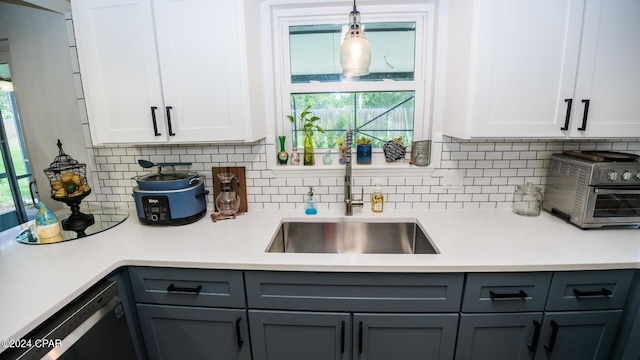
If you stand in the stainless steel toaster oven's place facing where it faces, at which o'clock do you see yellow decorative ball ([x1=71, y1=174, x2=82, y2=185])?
The yellow decorative ball is roughly at 3 o'clock from the stainless steel toaster oven.

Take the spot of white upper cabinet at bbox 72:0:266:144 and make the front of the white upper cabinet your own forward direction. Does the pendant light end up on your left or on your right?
on your left

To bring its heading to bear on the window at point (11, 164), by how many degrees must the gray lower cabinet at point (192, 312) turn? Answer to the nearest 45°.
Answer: approximately 135° to its right

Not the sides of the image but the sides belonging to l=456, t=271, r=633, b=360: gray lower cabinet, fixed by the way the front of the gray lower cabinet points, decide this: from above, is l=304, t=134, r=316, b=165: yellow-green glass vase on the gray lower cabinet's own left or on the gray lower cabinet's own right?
on the gray lower cabinet's own right

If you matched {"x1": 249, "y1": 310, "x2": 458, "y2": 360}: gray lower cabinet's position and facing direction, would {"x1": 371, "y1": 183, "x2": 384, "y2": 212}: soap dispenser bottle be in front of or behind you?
behind

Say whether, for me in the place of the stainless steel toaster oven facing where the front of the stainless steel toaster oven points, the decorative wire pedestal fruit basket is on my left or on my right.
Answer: on my right

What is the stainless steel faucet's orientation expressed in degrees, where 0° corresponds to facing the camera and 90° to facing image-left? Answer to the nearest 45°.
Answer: approximately 0°

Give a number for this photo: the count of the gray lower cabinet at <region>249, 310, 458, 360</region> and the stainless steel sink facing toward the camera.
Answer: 2

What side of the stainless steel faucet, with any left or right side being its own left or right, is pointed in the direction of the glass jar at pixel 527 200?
left
